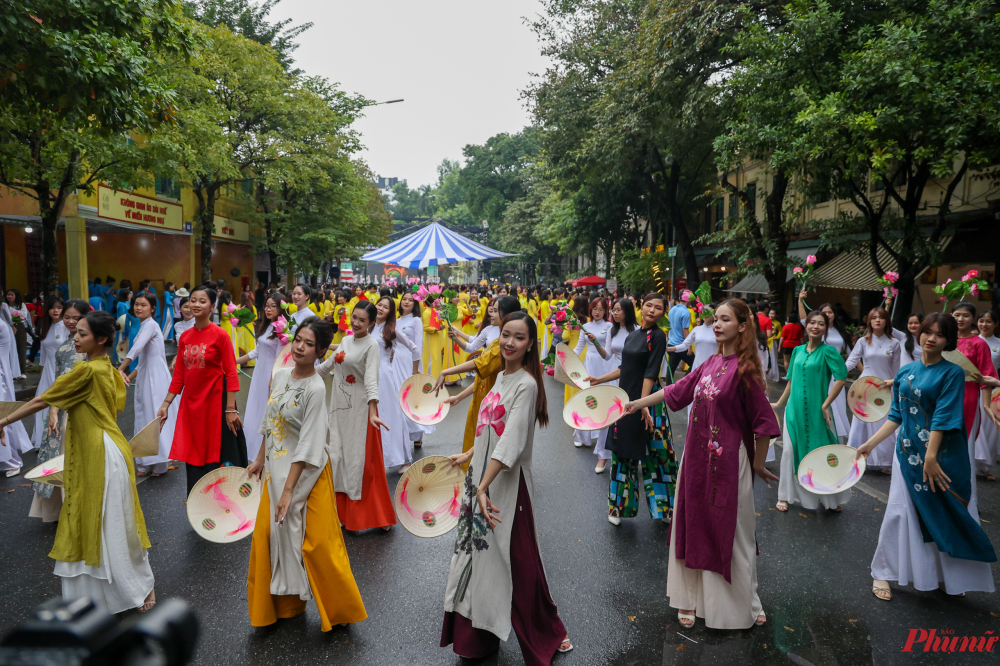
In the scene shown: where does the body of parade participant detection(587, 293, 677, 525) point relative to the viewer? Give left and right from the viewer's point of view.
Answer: facing the viewer and to the left of the viewer

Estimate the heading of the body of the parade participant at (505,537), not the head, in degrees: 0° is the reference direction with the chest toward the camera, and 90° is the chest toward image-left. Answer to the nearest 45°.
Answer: approximately 45°

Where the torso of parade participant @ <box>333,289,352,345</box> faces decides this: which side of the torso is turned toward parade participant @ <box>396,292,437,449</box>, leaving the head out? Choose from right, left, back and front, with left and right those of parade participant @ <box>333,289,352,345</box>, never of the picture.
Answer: front

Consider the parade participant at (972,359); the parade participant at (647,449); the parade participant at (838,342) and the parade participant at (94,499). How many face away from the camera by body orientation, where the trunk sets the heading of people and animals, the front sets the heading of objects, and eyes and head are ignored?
0

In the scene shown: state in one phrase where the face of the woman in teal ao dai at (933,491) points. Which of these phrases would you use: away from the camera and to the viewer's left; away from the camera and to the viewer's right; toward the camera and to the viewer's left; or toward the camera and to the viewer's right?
toward the camera and to the viewer's left

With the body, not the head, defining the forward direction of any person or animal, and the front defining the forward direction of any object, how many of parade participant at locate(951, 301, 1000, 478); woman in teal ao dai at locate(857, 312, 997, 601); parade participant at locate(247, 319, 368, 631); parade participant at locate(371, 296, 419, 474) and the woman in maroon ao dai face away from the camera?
0

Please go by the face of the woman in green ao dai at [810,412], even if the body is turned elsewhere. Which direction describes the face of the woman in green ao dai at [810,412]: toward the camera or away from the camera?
toward the camera

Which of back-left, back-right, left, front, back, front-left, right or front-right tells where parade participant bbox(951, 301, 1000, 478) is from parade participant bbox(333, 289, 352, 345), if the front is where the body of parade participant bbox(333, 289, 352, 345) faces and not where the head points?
left

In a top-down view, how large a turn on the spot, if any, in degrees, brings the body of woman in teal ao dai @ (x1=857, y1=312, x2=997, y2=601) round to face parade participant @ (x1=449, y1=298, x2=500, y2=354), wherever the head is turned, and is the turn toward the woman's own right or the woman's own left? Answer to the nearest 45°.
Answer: approximately 45° to the woman's own right

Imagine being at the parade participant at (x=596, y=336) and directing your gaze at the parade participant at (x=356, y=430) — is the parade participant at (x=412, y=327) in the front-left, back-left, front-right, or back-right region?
front-right

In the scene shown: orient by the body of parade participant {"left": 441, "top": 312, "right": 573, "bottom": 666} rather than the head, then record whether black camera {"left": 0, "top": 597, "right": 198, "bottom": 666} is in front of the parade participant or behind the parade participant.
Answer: in front

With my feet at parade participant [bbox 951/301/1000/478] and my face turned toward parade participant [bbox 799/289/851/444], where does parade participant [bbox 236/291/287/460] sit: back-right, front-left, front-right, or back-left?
front-left

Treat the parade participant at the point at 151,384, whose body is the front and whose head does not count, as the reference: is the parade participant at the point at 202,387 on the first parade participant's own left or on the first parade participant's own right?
on the first parade participant's own left

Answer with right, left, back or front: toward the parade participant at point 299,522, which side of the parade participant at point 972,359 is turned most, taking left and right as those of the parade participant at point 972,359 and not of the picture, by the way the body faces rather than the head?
front
